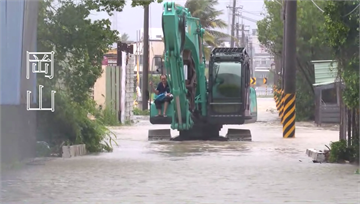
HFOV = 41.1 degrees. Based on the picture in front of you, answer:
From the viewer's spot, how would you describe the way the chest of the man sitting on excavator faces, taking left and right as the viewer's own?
facing the viewer

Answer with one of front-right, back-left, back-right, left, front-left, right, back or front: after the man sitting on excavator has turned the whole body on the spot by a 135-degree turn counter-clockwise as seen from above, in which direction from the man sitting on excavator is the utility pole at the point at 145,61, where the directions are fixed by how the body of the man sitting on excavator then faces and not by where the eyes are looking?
front-left

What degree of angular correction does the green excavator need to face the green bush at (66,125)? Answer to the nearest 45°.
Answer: approximately 45° to its right

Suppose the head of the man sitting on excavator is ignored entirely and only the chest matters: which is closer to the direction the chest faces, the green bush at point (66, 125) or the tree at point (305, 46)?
the green bush

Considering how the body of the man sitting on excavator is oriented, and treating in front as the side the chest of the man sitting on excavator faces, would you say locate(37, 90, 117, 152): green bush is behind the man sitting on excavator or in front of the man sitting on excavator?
in front

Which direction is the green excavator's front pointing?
toward the camera

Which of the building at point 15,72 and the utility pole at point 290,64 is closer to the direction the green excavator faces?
the building

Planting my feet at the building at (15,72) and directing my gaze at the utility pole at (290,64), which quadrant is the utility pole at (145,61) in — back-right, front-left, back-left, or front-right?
front-left

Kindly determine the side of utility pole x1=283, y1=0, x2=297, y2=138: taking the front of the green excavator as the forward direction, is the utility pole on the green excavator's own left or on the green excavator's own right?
on the green excavator's own left

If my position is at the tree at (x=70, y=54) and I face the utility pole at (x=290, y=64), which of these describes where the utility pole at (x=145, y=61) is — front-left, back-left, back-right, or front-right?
front-left

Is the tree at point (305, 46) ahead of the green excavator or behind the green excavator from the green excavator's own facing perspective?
behind

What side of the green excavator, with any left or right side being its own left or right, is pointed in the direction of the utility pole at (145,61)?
back

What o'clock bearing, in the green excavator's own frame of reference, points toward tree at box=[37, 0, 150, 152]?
The tree is roughly at 1 o'clock from the green excavator.

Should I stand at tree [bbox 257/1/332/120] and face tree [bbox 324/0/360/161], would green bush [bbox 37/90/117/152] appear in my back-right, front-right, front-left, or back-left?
front-right
